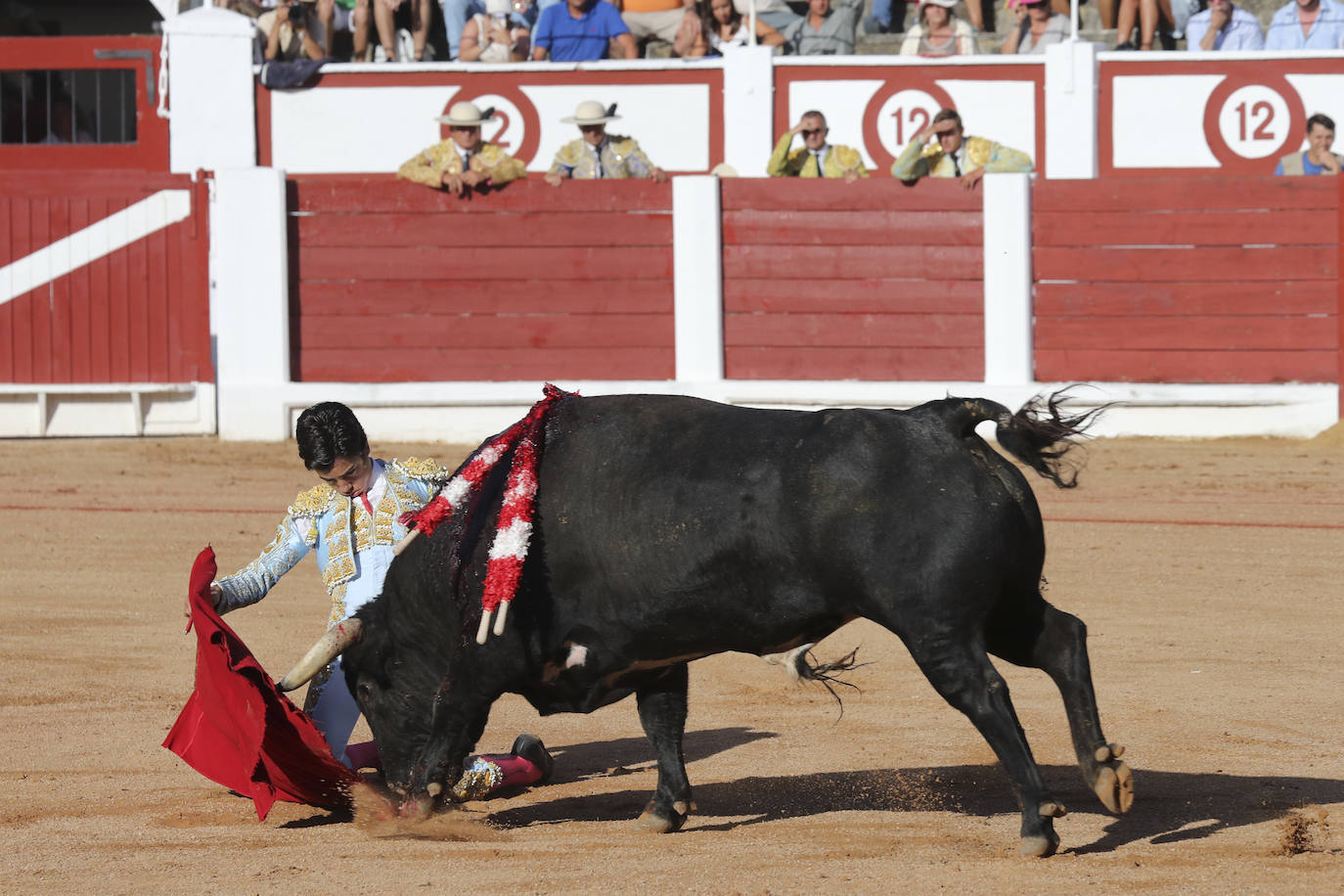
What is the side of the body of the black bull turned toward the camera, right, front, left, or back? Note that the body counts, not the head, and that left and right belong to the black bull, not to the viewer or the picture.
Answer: left

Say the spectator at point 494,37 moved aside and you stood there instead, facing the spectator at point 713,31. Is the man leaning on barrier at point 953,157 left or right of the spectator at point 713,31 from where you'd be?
right

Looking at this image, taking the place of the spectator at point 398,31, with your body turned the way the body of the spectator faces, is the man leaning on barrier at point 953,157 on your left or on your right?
on your left

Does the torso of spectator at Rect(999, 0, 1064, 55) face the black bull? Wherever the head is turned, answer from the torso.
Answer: yes

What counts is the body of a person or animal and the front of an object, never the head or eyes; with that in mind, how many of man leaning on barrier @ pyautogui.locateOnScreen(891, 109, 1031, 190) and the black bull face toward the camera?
1

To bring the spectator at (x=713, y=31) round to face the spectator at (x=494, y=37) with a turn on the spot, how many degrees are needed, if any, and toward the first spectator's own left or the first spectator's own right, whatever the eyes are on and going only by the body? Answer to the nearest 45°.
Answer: approximately 90° to the first spectator's own right
